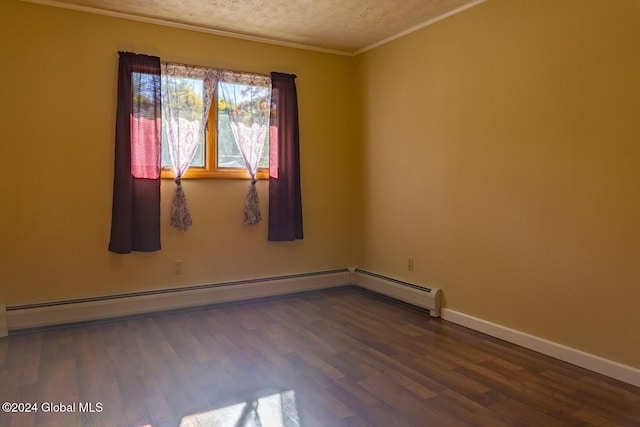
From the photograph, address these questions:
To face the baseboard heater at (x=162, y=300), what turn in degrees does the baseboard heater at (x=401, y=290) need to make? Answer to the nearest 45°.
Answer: approximately 45° to its right

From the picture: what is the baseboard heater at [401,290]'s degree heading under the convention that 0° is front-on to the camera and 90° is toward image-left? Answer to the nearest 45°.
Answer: approximately 45°

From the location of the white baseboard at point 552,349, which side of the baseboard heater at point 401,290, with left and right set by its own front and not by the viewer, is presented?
left

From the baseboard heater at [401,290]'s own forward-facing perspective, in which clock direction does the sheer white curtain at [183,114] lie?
The sheer white curtain is roughly at 1 o'clock from the baseboard heater.
